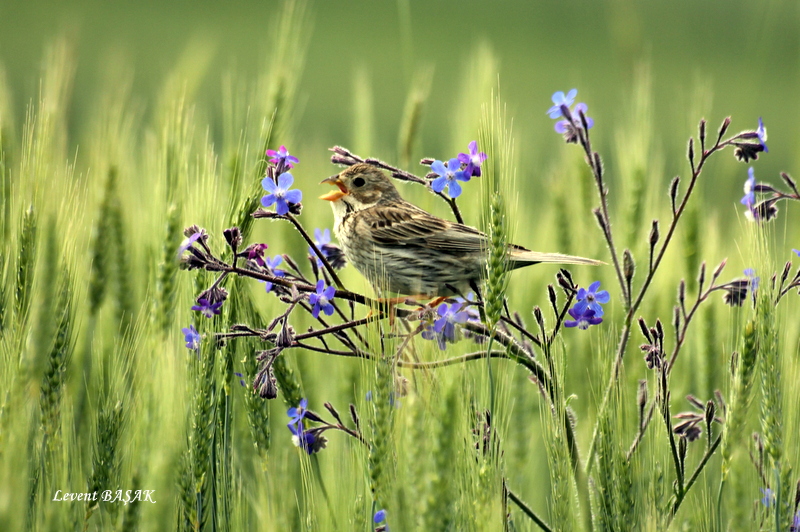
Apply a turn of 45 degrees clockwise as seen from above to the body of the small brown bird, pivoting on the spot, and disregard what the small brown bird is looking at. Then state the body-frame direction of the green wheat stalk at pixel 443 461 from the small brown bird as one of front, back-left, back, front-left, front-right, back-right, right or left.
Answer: back-left

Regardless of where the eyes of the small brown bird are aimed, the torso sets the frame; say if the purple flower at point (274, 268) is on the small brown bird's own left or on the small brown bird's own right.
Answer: on the small brown bird's own left

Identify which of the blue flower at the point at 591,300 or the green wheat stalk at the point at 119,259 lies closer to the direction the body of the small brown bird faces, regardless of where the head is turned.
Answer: the green wheat stalk

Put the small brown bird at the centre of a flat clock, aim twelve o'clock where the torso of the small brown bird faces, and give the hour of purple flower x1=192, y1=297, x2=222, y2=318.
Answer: The purple flower is roughly at 12 o'clock from the small brown bird.

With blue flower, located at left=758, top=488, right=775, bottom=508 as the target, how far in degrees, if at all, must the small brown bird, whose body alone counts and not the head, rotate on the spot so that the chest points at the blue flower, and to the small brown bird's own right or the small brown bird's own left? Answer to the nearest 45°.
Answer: approximately 135° to the small brown bird's own left

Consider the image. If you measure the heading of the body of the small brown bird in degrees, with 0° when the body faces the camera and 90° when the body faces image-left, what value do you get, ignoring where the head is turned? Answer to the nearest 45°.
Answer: approximately 90°

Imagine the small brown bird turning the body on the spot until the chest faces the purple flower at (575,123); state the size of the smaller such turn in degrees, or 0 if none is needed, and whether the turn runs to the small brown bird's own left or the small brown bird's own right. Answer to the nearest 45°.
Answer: approximately 135° to the small brown bird's own left

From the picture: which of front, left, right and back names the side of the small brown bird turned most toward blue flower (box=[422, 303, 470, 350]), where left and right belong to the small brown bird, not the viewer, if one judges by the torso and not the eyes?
left
